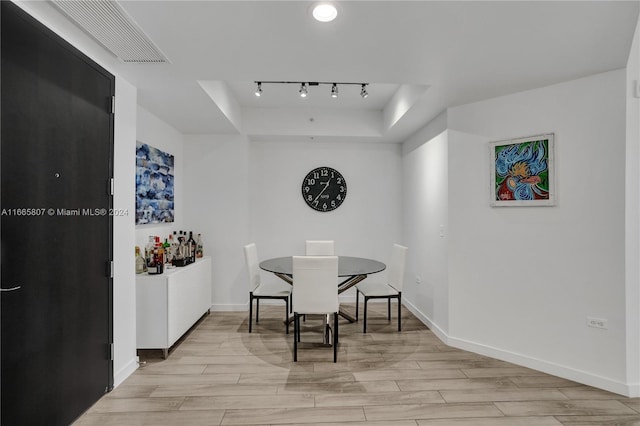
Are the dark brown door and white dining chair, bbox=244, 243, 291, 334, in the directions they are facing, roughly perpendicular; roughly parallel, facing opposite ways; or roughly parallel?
roughly parallel

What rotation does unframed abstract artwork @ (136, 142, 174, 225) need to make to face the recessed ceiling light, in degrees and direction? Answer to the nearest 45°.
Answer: approximately 45° to its right

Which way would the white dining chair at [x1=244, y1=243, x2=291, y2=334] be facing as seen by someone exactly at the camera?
facing to the right of the viewer

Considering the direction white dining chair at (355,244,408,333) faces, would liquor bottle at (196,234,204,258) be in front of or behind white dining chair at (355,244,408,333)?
in front

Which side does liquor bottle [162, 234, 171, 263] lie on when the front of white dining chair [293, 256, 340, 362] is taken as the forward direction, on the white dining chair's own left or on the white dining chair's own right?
on the white dining chair's own left

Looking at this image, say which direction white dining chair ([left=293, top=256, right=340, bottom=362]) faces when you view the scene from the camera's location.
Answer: facing away from the viewer

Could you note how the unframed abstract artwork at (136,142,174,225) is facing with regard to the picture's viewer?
facing the viewer and to the right of the viewer

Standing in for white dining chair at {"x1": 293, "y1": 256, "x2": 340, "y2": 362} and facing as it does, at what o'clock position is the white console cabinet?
The white console cabinet is roughly at 9 o'clock from the white dining chair.

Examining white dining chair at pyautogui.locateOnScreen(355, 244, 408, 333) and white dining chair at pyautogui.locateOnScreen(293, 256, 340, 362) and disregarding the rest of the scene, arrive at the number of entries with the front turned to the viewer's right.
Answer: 0

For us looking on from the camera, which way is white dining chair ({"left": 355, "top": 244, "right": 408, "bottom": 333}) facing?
facing to the left of the viewer

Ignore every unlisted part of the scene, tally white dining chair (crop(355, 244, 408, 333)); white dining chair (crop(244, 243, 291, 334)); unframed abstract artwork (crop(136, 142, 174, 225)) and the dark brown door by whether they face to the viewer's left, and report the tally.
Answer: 1

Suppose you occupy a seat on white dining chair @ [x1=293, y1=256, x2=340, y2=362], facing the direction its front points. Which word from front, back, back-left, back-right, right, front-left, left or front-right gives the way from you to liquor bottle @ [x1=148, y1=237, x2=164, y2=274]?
left

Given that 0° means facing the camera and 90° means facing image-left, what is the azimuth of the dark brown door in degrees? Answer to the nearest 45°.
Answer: approximately 315°

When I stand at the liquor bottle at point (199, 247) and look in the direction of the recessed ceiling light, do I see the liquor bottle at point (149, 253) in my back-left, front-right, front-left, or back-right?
front-right

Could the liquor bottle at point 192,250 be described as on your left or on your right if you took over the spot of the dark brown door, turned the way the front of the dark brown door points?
on your left

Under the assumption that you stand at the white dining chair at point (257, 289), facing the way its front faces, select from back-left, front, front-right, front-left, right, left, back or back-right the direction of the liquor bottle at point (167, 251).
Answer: back

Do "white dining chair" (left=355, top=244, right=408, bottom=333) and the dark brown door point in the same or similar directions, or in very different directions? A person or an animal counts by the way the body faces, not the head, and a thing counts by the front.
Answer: very different directions
